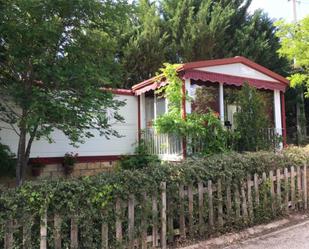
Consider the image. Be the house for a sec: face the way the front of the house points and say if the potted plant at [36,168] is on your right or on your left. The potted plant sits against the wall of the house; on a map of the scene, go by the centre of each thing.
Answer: on your right

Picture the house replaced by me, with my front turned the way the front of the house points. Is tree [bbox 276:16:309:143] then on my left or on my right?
on my left

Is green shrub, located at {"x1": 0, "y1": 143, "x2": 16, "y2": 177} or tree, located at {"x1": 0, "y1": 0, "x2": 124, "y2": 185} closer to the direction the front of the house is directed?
the tree

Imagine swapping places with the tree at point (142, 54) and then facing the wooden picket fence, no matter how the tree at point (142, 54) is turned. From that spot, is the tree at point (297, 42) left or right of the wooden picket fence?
left

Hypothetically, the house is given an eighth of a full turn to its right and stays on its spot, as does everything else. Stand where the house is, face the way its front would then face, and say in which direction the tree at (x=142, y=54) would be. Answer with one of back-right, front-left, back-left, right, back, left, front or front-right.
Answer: back

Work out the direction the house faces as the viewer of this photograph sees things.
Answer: facing the viewer and to the right of the viewer

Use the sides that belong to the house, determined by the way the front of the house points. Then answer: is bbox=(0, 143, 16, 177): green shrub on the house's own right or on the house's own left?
on the house's own right

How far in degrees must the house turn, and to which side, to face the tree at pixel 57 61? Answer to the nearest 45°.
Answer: approximately 45° to its right
